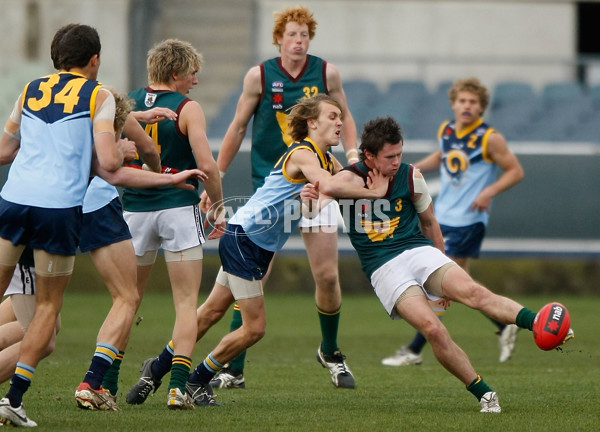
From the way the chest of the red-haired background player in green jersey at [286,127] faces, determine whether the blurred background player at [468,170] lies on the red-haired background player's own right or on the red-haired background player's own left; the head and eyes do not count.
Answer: on the red-haired background player's own left

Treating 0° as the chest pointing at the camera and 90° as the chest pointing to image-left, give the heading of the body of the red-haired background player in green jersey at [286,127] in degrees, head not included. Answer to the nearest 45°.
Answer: approximately 0°

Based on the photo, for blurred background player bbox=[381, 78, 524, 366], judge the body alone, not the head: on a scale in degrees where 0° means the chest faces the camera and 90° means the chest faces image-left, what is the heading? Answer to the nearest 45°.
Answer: approximately 45°
